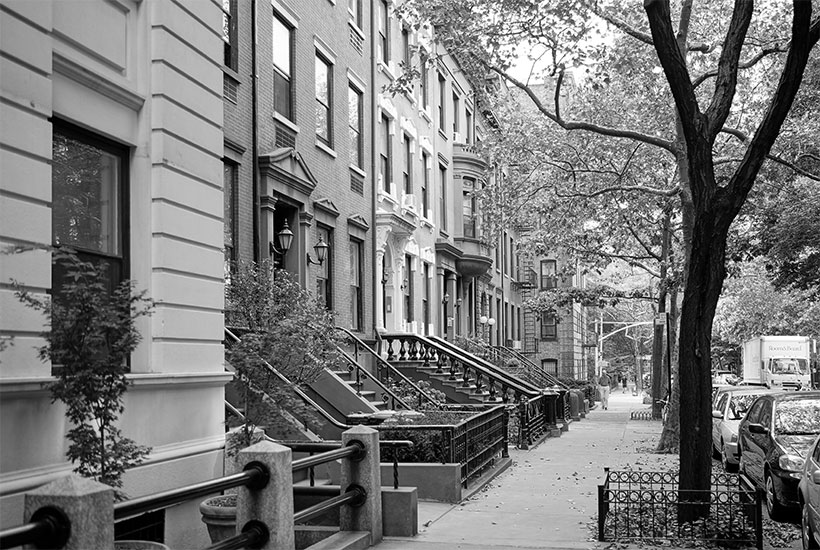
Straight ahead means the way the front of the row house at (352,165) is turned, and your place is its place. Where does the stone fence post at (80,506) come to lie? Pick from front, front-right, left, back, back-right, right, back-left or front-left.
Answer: front-right

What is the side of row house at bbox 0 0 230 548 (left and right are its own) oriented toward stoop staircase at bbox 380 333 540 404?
left

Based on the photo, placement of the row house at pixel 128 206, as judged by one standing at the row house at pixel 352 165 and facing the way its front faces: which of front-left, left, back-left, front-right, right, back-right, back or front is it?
front-right

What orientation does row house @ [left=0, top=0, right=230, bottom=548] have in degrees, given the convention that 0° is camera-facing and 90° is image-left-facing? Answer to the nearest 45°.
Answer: approximately 315°

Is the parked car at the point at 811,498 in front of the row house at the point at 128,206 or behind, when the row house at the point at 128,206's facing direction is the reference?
in front

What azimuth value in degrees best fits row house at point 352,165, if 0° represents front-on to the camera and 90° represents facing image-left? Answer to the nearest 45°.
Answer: approximately 315°

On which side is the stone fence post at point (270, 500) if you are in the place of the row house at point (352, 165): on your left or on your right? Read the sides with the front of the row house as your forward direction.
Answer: on your right

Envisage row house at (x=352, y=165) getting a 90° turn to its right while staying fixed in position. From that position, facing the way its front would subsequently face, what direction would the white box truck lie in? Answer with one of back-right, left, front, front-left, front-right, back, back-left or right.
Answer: back

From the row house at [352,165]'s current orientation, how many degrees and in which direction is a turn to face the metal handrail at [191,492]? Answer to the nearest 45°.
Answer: approximately 45° to its right

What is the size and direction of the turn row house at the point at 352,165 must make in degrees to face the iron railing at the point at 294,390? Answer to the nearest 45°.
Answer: approximately 45° to its right

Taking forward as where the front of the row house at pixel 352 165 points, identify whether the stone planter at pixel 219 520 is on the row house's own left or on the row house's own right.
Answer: on the row house's own right

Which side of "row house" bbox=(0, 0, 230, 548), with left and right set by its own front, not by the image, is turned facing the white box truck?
left

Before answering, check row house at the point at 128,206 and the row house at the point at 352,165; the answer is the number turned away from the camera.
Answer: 0

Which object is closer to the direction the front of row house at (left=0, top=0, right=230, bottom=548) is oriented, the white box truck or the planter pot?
the planter pot

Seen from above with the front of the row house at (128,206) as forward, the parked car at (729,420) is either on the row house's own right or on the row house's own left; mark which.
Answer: on the row house's own left

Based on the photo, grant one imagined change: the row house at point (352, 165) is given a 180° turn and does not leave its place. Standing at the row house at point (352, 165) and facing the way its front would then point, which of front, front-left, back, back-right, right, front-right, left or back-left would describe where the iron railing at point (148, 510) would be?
back-left
